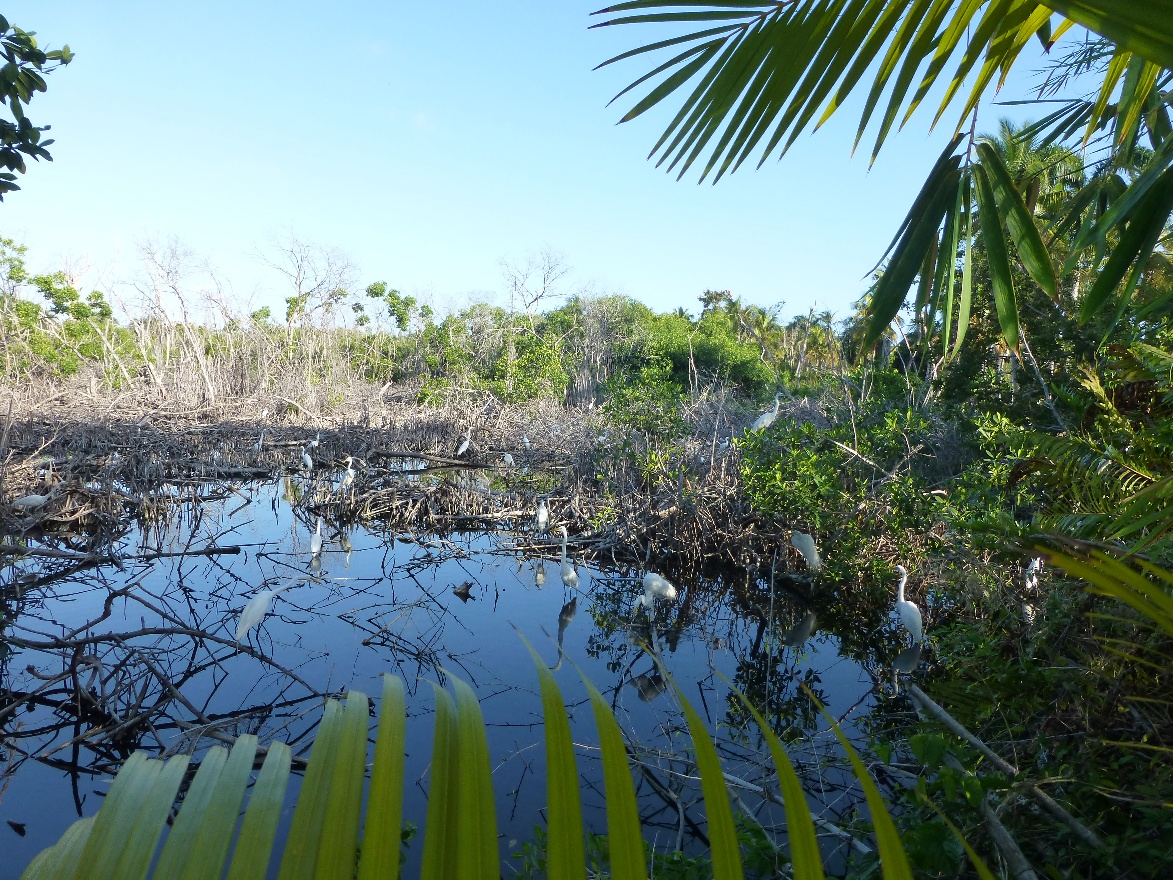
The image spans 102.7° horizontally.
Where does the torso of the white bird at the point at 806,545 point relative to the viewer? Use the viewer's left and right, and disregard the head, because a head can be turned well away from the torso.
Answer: facing to the left of the viewer
